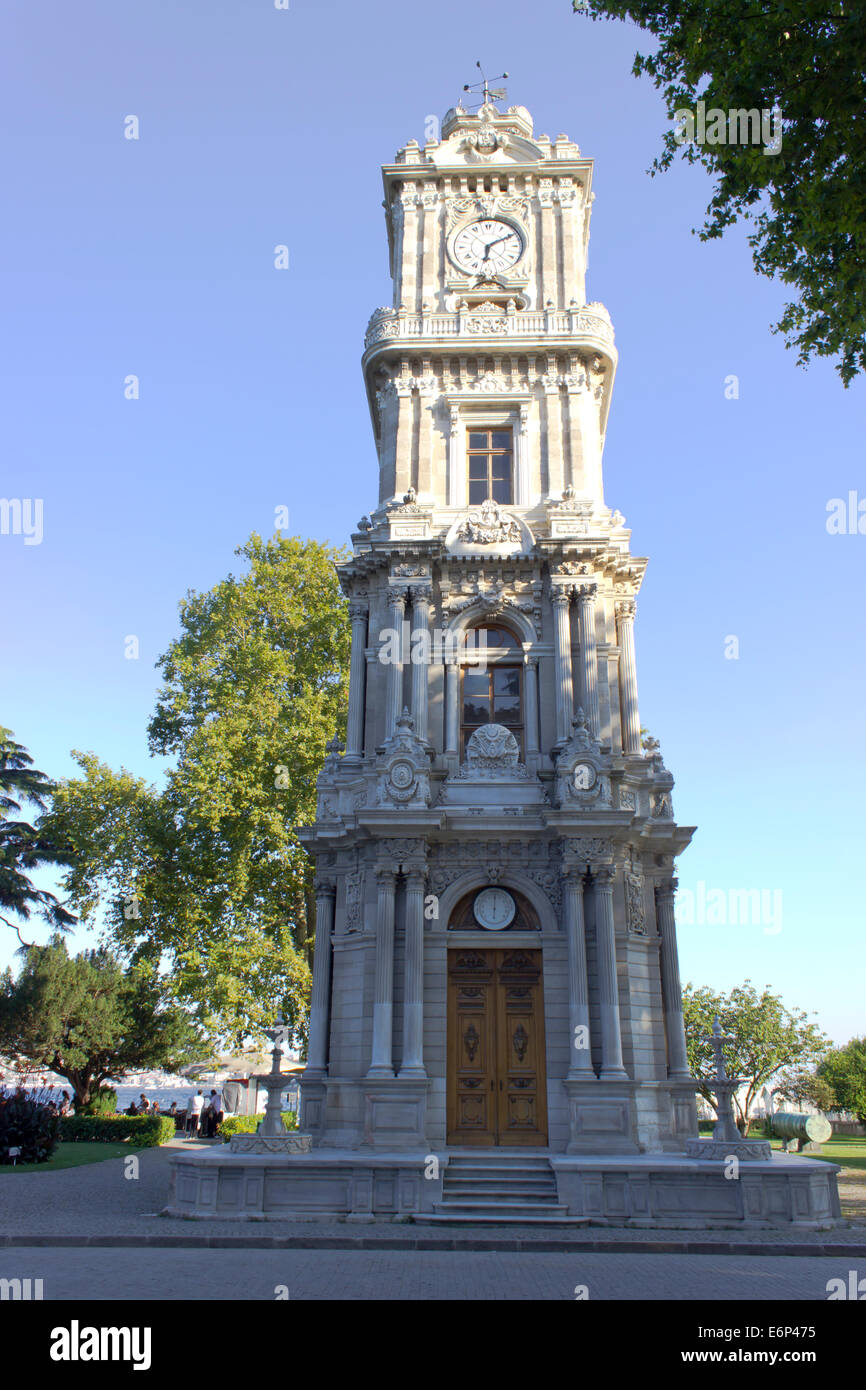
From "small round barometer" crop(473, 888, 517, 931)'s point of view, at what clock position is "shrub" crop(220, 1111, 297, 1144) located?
The shrub is roughly at 5 o'clock from the small round barometer.

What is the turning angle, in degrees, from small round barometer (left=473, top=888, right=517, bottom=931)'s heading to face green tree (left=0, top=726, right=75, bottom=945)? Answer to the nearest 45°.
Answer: approximately 135° to its right

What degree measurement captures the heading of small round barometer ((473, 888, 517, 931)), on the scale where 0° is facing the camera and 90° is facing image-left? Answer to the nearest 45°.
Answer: approximately 0°

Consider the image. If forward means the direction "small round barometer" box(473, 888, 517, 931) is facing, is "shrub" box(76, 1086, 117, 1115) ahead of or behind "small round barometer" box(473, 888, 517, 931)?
behind

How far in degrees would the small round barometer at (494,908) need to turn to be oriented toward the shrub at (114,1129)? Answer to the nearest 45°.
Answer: approximately 135° to its right

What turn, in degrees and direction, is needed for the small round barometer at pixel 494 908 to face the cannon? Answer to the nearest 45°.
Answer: approximately 135° to its left

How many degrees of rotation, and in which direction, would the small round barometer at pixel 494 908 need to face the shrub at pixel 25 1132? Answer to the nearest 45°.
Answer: approximately 135° to its right

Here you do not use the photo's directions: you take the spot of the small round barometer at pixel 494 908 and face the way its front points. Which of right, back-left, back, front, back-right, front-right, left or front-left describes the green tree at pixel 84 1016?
back-right
